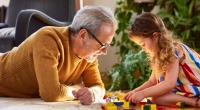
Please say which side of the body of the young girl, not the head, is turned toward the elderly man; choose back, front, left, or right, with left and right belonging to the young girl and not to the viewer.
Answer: front

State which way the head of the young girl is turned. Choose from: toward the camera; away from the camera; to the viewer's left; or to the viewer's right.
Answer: to the viewer's left

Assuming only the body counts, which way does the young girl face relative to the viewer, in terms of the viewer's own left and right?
facing to the left of the viewer
